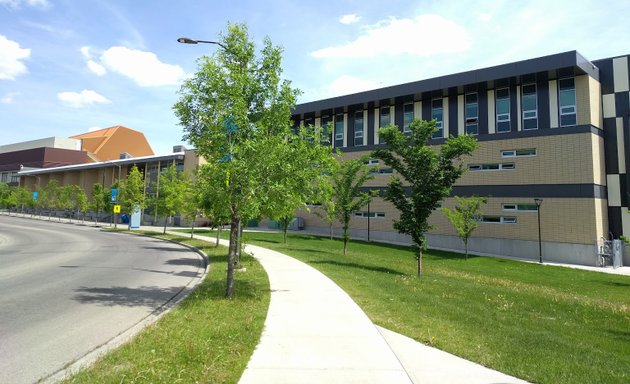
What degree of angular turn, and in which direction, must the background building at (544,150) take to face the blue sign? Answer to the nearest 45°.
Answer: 0° — it already faces it

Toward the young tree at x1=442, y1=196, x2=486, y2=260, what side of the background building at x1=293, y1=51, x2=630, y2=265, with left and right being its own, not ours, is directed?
front

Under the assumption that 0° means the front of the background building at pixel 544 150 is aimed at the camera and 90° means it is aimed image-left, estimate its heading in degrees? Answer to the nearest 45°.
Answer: approximately 45°

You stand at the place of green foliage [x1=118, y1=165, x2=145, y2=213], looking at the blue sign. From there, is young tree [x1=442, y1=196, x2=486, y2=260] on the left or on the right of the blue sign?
left

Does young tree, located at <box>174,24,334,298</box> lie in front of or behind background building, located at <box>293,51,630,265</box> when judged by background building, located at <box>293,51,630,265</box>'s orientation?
in front

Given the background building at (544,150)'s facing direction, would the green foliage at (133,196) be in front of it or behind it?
in front

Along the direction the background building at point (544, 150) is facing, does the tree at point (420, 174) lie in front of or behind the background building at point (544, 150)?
in front
